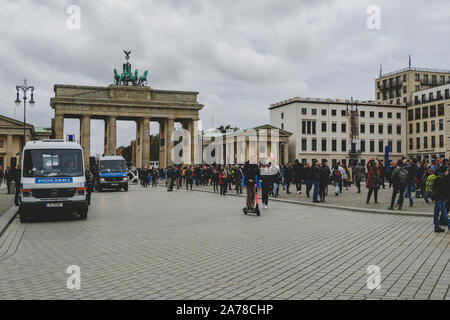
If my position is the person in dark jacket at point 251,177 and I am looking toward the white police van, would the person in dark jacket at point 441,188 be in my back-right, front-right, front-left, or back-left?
back-left

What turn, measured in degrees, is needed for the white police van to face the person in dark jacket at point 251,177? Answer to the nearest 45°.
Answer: approximately 90° to its left

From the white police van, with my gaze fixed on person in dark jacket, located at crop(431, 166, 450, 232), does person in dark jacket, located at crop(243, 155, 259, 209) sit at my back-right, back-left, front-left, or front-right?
front-left

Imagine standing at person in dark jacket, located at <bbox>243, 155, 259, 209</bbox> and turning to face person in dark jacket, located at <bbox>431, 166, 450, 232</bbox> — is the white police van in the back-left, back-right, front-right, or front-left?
back-right

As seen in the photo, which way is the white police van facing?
toward the camera

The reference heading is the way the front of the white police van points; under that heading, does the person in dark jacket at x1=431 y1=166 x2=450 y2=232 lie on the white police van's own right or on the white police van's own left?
on the white police van's own left
